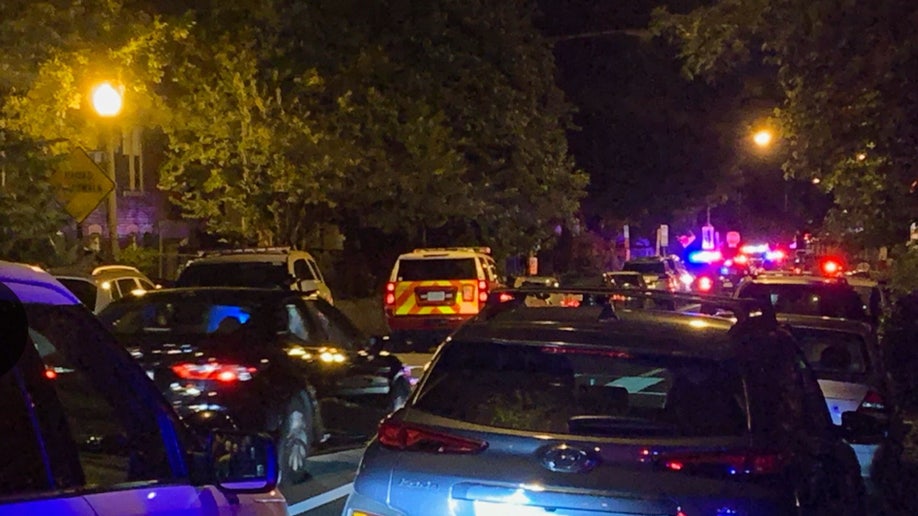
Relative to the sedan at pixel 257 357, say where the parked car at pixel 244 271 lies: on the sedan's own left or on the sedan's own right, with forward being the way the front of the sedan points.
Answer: on the sedan's own left

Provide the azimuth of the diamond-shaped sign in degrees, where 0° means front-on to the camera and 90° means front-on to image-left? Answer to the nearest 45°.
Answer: approximately 0°

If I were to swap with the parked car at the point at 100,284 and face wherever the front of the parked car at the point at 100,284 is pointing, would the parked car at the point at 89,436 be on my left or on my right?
on my right

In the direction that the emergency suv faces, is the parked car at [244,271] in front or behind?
behind

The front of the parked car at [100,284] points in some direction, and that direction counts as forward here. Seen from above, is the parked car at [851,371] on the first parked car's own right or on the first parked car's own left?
on the first parked car's own right

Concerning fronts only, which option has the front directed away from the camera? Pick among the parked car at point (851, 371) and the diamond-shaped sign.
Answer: the parked car

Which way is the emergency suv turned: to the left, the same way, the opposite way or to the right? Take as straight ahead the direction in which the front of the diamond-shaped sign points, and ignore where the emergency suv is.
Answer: the opposite way

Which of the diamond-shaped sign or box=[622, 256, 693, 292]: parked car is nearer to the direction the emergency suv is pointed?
the parked car

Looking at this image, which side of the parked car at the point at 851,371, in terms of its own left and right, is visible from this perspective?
back

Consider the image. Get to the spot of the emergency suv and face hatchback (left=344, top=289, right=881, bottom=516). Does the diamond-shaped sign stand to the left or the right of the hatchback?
right

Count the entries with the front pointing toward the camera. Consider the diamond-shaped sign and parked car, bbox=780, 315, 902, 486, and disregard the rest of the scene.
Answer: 1

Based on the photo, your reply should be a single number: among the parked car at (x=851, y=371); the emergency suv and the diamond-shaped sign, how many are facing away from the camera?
2

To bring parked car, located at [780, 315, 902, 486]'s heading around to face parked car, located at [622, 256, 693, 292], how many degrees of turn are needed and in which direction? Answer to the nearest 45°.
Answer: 0° — it already faces it

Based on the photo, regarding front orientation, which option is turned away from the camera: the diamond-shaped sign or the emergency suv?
the emergency suv
